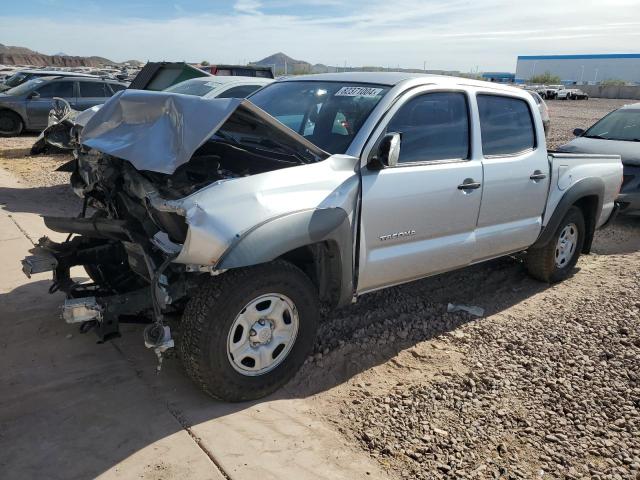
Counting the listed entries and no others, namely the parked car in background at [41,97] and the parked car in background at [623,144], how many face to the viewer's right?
0

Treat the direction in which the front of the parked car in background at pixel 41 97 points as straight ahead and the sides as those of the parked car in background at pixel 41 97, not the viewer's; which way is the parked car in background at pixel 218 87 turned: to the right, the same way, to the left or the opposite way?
the same way

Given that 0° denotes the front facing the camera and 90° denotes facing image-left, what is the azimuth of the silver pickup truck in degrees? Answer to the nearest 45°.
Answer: approximately 45°

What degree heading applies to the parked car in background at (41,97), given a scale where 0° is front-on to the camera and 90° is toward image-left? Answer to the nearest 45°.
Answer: approximately 45°

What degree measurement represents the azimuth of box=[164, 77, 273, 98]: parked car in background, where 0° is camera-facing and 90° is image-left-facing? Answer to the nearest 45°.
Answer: approximately 45°

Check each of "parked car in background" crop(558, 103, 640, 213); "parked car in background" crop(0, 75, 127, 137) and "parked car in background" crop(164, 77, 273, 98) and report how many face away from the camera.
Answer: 0

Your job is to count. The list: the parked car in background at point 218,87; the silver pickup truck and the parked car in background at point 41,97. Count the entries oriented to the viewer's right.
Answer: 0

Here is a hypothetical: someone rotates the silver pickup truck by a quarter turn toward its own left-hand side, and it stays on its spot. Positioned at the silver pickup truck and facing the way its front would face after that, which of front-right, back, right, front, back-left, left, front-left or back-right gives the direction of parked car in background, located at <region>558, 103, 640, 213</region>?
left

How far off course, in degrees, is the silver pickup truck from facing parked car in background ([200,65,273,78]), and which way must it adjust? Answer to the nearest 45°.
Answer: approximately 135° to its right

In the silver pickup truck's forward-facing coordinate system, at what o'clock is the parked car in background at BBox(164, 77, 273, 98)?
The parked car in background is roughly at 4 o'clock from the silver pickup truck.

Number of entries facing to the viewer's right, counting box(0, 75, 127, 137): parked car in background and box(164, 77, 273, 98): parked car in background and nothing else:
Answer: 0

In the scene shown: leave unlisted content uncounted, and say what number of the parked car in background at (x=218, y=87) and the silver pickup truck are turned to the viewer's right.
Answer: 0

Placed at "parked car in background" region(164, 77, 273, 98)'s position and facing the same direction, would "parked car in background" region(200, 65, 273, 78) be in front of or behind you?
behind

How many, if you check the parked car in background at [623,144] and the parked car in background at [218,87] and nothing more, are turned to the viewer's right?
0
